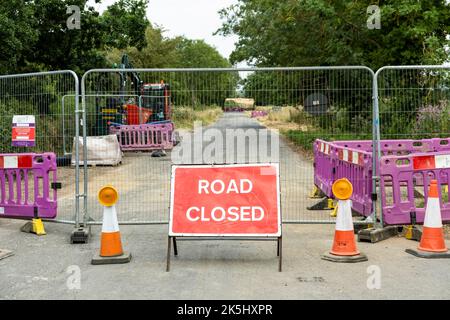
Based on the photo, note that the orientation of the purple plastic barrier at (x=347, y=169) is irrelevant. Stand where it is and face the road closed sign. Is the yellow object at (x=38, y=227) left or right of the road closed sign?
right

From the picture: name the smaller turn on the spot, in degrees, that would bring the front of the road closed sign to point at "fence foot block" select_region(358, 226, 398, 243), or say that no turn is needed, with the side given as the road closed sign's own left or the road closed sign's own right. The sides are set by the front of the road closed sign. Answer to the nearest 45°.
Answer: approximately 135° to the road closed sign's own left

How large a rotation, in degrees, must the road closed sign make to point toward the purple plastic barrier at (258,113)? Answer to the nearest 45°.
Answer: approximately 180°

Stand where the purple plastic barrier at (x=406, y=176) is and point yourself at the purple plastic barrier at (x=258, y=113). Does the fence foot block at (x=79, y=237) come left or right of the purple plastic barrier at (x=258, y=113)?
left

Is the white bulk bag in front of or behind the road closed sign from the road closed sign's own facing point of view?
behind

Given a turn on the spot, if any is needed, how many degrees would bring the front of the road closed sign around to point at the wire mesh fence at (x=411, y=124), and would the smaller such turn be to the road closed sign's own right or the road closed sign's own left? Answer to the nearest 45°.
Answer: approximately 135° to the road closed sign's own left

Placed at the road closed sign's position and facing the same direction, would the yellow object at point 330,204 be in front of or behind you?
behind

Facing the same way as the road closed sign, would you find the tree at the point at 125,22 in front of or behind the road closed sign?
behind

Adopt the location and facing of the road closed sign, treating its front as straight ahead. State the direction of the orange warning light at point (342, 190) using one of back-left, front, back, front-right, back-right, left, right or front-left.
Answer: left

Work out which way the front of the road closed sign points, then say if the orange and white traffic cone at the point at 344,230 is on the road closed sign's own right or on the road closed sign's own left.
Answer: on the road closed sign's own left

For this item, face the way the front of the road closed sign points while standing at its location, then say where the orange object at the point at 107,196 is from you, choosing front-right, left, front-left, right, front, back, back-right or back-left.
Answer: right

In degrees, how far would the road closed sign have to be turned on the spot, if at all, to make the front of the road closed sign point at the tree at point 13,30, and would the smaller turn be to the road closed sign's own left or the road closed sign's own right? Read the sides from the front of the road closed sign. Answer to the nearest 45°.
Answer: approximately 135° to the road closed sign's own right

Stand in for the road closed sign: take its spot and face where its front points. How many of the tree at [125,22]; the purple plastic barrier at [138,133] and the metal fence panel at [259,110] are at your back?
3

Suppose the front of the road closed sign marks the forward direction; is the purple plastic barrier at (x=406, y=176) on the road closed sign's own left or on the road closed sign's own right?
on the road closed sign's own left

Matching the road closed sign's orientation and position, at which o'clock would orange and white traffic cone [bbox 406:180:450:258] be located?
The orange and white traffic cone is roughly at 9 o'clock from the road closed sign.
